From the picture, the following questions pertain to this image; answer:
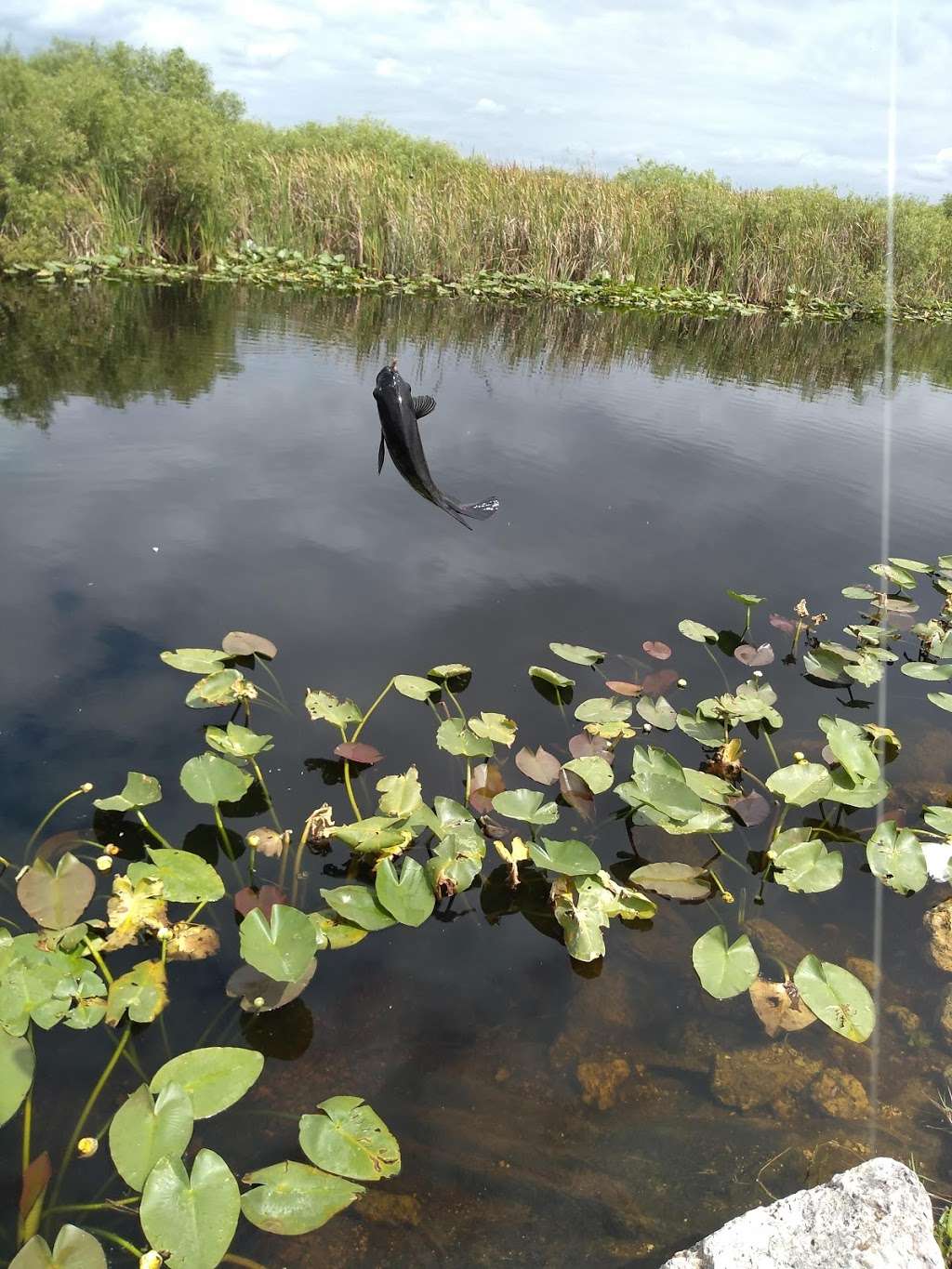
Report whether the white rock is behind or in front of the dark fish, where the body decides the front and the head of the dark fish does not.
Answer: behind
